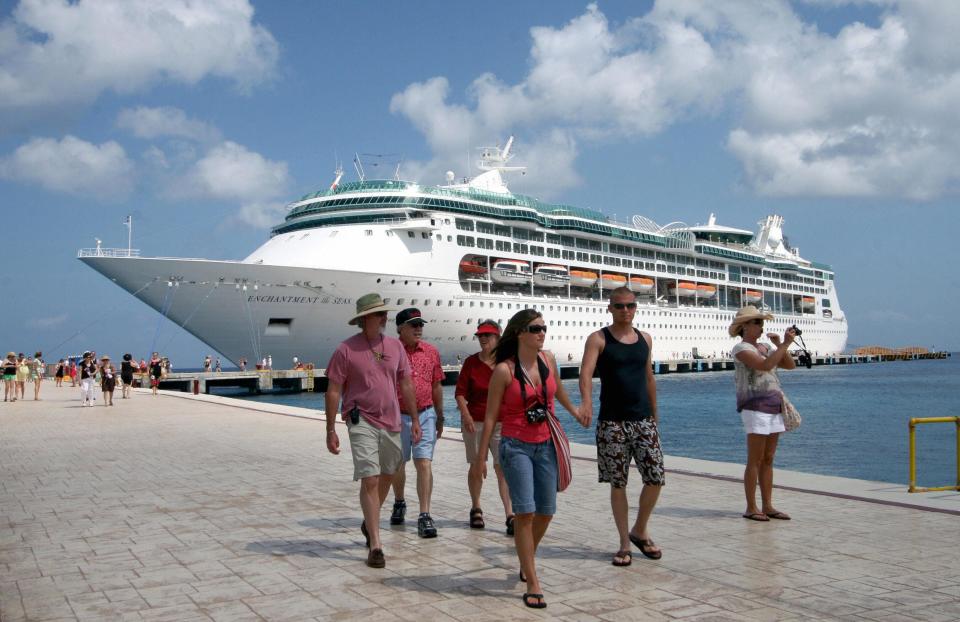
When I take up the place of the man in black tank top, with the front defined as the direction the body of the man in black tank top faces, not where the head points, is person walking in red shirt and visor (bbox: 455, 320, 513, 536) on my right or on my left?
on my right

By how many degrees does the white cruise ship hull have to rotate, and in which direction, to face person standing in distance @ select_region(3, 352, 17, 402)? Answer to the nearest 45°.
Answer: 0° — it already faces them

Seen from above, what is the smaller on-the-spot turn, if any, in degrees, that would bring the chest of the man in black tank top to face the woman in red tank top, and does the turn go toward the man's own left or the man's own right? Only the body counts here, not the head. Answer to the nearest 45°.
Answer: approximately 45° to the man's own right

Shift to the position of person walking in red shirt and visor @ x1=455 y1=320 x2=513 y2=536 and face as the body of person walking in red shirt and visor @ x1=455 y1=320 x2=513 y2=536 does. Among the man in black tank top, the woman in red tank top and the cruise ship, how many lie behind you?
1

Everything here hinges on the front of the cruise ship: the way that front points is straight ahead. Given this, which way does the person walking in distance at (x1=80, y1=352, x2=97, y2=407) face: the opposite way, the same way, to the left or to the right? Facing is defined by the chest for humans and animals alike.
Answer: to the left

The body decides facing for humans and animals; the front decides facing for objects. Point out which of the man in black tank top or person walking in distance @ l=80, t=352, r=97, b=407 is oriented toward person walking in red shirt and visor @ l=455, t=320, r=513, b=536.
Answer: person walking in distance @ l=80, t=352, r=97, b=407

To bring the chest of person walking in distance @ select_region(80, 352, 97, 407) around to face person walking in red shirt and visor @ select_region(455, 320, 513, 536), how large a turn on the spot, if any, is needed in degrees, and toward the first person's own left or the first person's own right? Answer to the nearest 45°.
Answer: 0° — they already face them

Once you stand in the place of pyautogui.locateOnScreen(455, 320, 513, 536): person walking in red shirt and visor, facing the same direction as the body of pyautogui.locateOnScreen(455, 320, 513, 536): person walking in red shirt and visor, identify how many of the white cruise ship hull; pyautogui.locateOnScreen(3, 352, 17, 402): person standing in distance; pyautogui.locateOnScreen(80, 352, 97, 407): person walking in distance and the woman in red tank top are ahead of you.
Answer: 1

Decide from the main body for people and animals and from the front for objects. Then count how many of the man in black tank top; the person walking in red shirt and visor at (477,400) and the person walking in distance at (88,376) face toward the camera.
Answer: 3

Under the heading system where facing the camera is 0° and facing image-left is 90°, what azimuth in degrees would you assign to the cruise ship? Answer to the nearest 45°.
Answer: approximately 45°

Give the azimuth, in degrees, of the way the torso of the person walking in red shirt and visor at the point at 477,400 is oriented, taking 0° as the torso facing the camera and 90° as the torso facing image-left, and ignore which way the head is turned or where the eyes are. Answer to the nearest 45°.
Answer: approximately 0°

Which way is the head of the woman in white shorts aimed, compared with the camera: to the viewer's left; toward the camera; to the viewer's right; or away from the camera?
to the viewer's right

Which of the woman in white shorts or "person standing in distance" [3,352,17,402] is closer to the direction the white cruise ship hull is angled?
the person standing in distance
